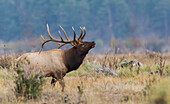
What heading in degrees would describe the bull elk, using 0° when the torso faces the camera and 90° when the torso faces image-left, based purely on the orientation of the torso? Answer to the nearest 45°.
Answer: approximately 270°

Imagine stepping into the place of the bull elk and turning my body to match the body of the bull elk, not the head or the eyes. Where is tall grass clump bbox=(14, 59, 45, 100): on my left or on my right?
on my right
